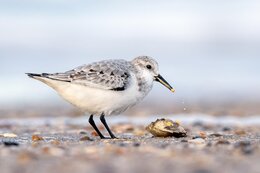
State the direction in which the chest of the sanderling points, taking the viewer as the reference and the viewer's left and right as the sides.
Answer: facing to the right of the viewer
